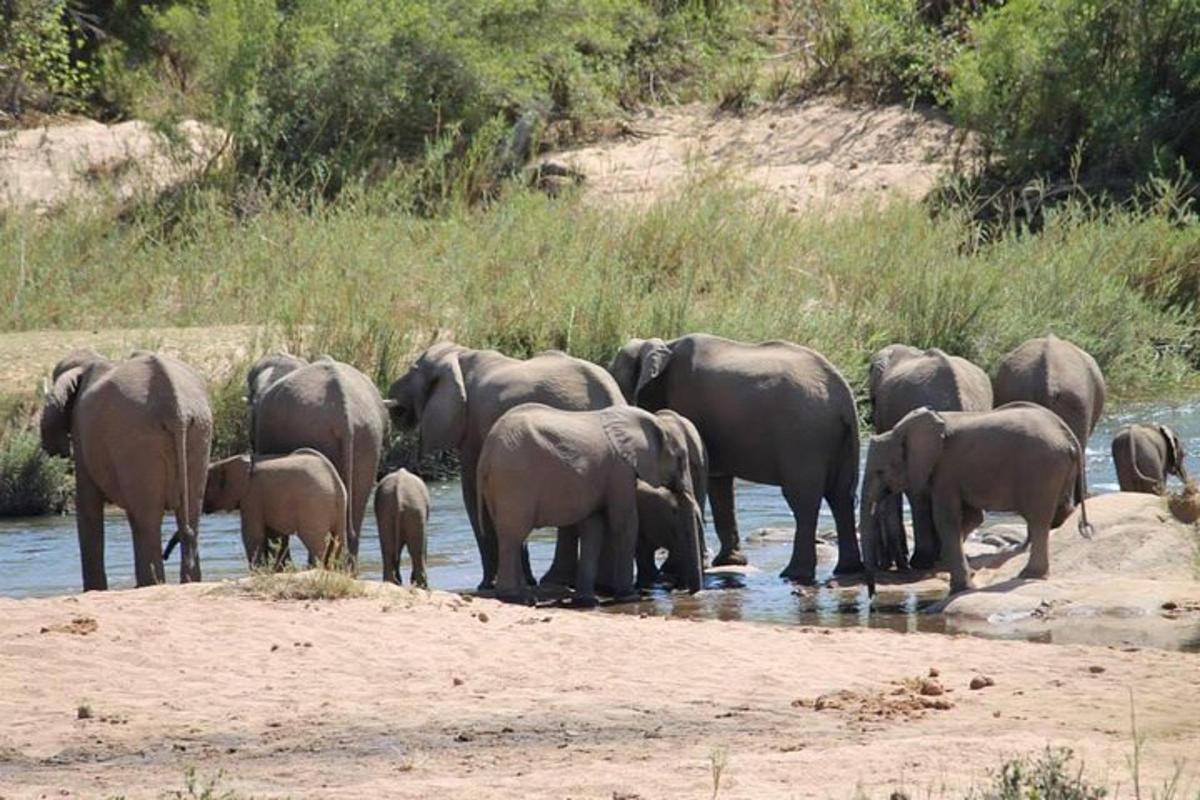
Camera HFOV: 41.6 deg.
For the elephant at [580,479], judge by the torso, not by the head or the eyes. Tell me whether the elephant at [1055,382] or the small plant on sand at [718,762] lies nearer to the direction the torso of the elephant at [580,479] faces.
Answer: the elephant

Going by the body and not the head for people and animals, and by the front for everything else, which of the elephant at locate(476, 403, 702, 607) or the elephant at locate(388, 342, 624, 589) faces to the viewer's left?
the elephant at locate(388, 342, 624, 589)

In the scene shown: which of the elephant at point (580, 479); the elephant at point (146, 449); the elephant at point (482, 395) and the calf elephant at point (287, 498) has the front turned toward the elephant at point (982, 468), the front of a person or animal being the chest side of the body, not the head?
the elephant at point (580, 479)

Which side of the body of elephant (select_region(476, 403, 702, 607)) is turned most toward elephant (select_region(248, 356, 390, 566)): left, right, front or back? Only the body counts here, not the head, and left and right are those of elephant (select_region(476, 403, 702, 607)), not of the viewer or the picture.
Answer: back

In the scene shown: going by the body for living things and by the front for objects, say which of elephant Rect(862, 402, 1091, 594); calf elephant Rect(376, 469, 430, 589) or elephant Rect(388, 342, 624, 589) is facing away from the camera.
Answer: the calf elephant

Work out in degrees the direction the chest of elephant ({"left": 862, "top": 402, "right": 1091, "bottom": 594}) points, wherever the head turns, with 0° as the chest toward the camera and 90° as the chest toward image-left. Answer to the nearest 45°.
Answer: approximately 90°

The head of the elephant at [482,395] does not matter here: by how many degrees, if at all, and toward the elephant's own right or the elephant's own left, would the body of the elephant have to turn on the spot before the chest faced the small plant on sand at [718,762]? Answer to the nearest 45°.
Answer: approximately 90° to the elephant's own left

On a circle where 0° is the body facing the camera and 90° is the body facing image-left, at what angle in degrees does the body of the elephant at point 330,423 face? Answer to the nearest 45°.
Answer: approximately 135°

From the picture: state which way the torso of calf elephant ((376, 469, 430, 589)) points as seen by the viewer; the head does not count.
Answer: away from the camera

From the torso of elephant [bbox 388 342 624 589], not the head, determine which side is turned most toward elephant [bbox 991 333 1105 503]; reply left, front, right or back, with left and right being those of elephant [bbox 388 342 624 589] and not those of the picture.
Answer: back

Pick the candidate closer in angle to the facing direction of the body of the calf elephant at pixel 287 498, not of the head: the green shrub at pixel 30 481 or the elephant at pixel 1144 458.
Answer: the green shrub

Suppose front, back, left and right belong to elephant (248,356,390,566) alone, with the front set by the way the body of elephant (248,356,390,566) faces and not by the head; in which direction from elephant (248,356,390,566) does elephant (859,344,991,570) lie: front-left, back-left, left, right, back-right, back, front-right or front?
back-right

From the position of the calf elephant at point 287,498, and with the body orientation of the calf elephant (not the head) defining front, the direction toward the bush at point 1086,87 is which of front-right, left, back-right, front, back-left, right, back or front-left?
back-right

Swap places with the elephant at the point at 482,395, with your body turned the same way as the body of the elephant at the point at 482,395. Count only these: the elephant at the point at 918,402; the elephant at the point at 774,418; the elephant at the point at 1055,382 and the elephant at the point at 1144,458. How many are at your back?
4

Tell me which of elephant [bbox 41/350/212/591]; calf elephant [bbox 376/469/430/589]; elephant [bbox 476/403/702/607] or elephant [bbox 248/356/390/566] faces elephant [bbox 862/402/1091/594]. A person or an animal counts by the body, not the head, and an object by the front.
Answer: elephant [bbox 476/403/702/607]

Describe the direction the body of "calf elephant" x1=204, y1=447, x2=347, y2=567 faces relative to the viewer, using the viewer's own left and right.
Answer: facing to the left of the viewer

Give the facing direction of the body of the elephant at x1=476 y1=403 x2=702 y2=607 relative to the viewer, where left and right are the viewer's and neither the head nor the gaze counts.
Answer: facing to the right of the viewer

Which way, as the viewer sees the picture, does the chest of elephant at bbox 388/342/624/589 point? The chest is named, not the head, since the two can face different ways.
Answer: to the viewer's left
